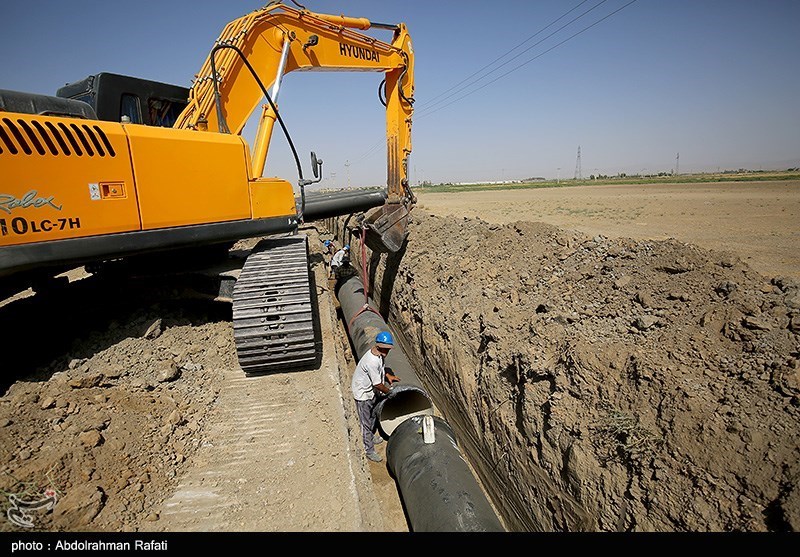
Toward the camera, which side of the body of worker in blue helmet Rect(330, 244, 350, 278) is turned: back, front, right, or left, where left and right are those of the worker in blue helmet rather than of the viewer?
right

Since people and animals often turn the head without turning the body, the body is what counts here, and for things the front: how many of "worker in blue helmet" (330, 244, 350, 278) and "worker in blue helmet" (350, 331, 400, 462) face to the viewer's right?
2

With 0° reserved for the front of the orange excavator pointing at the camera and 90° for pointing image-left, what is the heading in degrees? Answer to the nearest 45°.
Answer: approximately 225°

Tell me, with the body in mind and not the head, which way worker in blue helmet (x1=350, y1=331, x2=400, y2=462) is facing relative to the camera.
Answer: to the viewer's right

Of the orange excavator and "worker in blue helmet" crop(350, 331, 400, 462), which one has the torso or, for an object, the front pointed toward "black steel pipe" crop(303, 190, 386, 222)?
the orange excavator

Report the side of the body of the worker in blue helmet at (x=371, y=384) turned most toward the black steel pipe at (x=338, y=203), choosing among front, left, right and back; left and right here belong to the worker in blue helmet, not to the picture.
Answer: left

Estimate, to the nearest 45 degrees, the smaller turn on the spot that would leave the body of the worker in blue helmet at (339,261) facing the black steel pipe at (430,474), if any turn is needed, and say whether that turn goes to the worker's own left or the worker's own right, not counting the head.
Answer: approximately 90° to the worker's own right
